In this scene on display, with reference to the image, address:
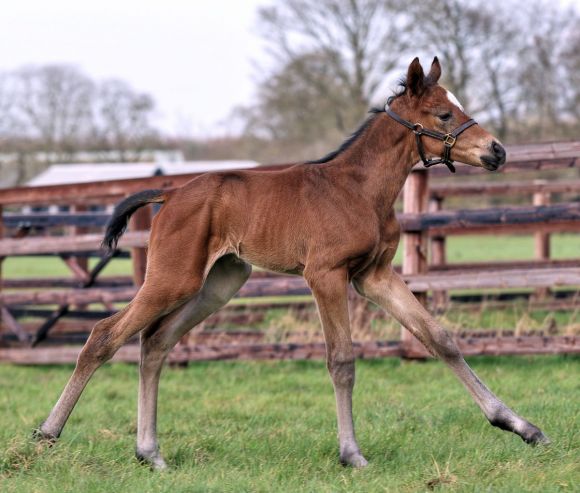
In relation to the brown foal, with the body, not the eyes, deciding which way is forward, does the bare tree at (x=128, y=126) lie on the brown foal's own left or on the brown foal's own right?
on the brown foal's own left

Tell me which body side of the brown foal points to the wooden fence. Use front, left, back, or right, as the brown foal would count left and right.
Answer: left

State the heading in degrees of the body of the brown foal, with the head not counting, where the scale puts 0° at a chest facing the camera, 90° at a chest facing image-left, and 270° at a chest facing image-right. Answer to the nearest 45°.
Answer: approximately 270°

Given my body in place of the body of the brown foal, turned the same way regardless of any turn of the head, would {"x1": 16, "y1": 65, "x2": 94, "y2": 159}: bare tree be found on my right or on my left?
on my left
